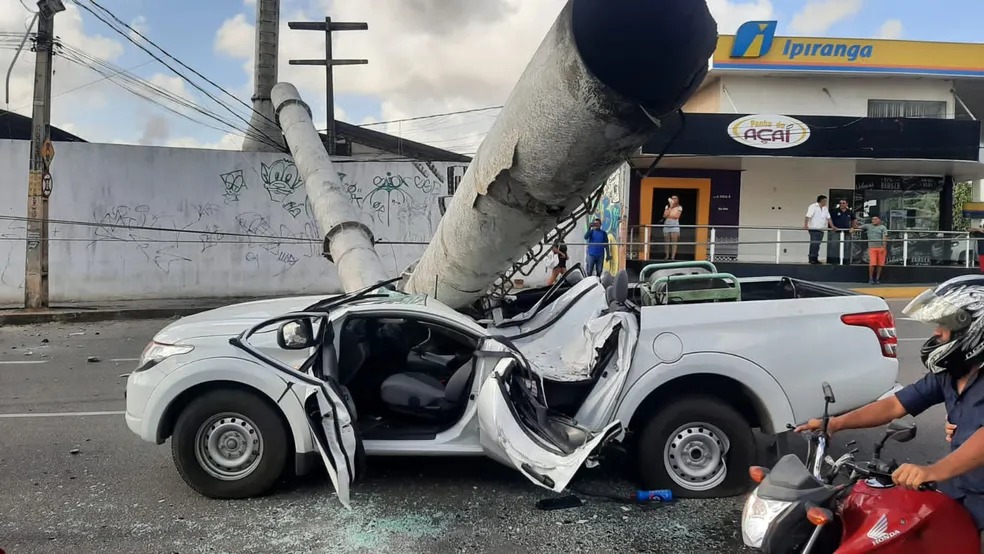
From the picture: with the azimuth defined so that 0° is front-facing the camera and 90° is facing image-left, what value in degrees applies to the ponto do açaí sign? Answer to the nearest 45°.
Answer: approximately 0°

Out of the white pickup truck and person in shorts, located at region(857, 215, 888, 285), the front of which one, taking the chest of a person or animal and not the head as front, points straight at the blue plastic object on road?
the person in shorts

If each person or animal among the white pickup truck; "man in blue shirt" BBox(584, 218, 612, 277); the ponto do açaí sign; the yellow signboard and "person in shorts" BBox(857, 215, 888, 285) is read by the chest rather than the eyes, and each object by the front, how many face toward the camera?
4

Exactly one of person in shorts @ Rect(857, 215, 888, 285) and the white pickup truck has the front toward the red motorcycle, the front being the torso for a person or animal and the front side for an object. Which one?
the person in shorts

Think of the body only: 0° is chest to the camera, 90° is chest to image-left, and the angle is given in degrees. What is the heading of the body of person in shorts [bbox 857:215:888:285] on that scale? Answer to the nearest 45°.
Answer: approximately 0°

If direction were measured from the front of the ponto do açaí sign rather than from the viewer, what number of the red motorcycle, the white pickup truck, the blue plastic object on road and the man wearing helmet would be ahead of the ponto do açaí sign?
4

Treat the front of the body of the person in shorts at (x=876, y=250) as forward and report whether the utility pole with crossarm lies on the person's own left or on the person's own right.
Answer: on the person's own right

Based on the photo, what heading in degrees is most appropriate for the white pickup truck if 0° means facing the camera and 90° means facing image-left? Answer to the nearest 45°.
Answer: approximately 90°

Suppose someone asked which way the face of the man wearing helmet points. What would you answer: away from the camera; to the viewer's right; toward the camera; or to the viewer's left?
to the viewer's left

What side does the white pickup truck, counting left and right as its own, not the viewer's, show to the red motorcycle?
left
